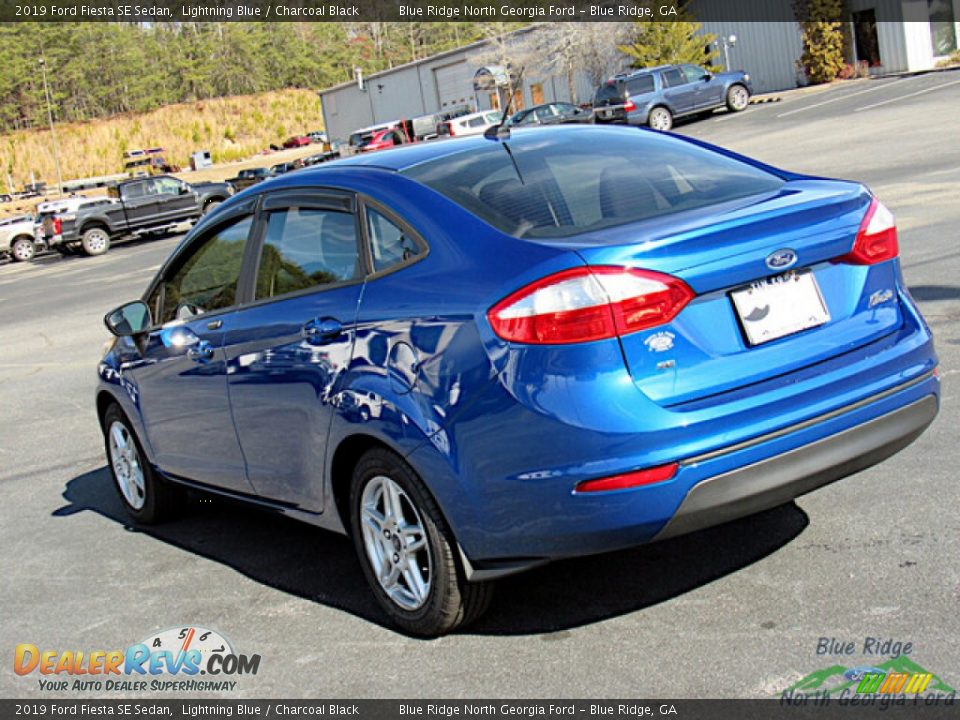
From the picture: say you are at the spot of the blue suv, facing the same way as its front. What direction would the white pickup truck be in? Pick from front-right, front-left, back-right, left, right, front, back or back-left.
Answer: back-left

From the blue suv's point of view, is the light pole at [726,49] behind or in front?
in front

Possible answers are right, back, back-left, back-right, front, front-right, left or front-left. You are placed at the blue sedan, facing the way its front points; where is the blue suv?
front-right

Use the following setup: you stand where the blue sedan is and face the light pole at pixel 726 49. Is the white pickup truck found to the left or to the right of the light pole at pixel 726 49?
left

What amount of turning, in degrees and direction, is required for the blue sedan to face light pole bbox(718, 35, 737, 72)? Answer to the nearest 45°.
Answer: approximately 45° to its right

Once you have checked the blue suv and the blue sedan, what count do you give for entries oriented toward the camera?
0

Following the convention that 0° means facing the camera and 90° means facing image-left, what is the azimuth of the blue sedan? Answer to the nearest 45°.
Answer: approximately 135°

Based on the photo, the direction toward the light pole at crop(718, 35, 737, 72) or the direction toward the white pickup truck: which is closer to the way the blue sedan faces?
the white pickup truck

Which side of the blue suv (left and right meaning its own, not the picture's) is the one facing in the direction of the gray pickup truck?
back

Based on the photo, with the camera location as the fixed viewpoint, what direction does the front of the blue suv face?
facing away from the viewer and to the right of the viewer

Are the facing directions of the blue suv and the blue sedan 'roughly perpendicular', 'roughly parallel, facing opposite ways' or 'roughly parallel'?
roughly perpendicular

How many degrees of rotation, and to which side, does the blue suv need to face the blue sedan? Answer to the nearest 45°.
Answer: approximately 135° to its right
